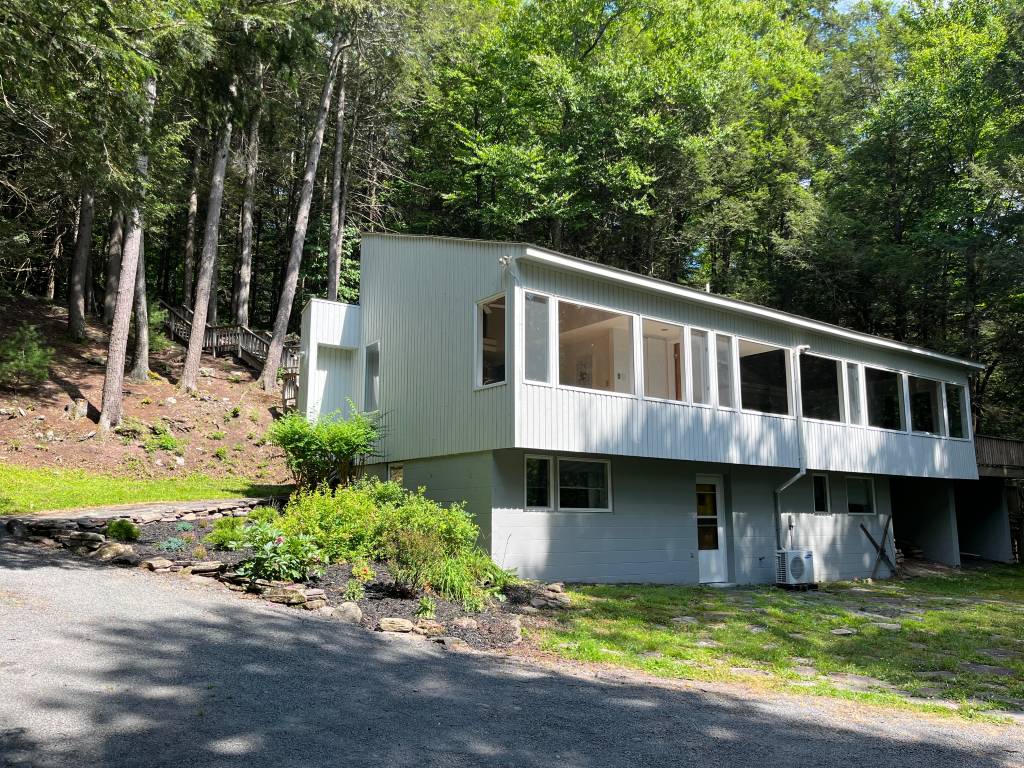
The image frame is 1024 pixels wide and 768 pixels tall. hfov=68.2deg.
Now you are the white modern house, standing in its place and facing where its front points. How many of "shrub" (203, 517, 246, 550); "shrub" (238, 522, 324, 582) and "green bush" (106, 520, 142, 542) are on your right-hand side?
3

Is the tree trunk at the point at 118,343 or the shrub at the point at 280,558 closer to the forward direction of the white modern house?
the shrub

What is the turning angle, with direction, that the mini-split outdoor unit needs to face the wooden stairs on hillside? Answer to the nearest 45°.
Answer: approximately 135° to its right

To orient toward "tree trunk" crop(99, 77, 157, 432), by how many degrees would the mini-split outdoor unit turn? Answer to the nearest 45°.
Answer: approximately 135° to its right

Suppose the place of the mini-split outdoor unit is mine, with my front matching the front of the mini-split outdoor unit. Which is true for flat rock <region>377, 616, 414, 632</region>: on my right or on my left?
on my right

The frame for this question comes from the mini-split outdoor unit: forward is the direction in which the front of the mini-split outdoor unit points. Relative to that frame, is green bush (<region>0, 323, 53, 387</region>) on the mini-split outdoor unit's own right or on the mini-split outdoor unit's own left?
on the mini-split outdoor unit's own right

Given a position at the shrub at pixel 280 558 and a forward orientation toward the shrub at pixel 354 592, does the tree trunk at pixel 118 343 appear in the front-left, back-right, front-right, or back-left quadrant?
back-left

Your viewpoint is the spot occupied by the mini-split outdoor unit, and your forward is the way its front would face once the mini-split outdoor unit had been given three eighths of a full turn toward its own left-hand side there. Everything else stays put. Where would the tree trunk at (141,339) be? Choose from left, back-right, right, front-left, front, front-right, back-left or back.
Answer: left

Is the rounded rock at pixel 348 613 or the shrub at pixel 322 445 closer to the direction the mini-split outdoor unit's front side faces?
the rounded rock

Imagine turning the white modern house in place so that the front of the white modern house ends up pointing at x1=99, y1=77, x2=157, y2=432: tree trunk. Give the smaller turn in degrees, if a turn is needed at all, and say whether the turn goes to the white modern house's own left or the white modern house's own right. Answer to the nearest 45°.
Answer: approximately 135° to the white modern house's own right
